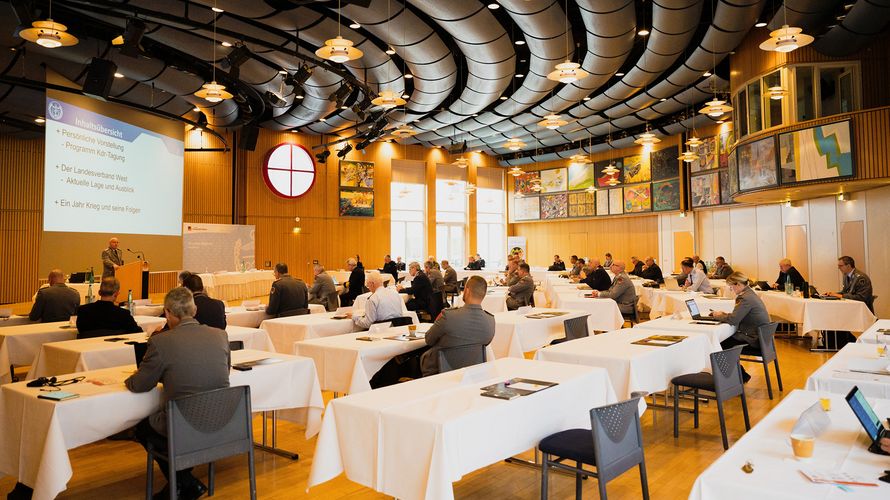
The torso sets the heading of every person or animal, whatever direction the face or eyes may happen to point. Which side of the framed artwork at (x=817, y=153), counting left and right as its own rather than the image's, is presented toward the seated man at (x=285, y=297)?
front

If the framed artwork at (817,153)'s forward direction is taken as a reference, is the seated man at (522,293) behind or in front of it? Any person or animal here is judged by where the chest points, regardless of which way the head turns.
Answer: in front

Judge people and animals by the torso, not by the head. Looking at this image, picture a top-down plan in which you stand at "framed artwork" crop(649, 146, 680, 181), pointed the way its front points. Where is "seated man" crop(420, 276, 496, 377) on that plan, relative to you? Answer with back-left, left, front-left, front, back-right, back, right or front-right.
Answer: front-left

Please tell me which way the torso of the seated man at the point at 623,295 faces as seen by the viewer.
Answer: to the viewer's left

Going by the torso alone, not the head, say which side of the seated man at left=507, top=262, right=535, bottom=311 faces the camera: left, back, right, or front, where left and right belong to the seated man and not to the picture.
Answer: left

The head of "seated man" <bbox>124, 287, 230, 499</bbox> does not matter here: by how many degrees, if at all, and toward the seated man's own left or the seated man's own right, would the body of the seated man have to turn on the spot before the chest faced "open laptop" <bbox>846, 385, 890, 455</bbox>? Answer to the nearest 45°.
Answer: approximately 180°

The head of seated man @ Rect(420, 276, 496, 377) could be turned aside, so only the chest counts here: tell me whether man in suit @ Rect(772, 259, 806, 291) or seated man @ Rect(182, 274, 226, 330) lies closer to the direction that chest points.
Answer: the seated man

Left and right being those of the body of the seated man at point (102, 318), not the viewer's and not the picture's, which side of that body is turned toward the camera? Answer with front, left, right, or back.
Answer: back

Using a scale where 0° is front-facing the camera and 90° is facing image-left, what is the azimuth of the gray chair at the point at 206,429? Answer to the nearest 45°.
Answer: approximately 135°

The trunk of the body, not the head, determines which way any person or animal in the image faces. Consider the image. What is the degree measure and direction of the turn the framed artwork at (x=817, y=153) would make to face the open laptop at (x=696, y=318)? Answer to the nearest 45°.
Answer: approximately 45° to its left

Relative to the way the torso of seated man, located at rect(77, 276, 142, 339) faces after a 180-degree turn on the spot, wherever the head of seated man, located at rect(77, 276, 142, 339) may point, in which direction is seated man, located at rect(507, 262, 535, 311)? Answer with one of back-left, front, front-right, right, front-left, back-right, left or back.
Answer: left

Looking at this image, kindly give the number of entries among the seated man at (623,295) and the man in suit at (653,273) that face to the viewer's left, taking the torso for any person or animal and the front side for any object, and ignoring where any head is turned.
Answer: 2

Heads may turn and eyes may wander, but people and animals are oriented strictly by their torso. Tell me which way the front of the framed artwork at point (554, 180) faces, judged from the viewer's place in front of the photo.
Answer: facing the viewer and to the left of the viewer

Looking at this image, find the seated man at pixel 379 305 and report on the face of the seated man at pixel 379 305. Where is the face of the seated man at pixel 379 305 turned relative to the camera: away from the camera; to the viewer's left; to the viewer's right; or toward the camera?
to the viewer's left

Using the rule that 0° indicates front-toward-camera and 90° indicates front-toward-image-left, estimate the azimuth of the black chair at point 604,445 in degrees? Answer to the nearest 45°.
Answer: approximately 135°
